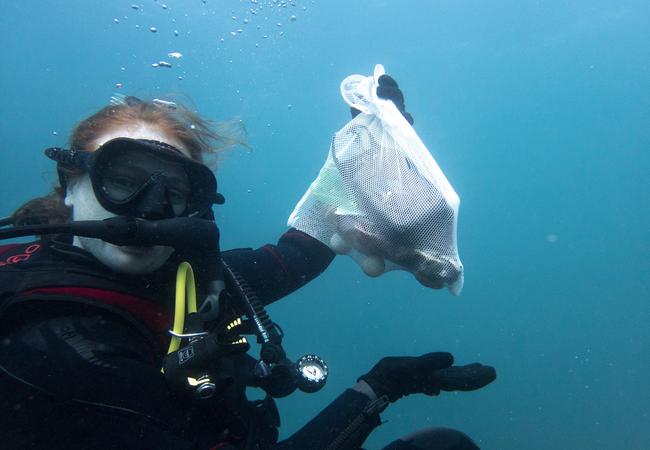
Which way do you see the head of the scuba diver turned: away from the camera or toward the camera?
toward the camera

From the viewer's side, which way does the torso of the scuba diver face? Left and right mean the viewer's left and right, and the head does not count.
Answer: facing the viewer and to the right of the viewer
